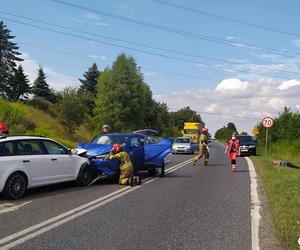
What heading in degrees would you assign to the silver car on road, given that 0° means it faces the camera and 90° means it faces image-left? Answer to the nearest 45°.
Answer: approximately 0°

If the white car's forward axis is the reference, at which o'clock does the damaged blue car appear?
The damaged blue car is roughly at 12 o'clock from the white car.

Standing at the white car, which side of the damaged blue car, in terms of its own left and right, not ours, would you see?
front

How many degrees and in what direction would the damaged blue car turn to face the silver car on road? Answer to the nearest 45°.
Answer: approximately 135° to its right

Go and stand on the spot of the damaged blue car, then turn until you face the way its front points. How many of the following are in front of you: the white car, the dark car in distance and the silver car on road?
1

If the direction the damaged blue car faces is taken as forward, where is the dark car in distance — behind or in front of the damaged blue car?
behind

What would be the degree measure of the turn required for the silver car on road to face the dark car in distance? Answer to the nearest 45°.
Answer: approximately 90° to its left

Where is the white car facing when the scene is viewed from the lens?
facing away from the viewer and to the right of the viewer

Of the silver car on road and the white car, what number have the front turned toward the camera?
1

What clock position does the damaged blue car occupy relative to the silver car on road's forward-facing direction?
The damaged blue car is roughly at 12 o'clock from the silver car on road.

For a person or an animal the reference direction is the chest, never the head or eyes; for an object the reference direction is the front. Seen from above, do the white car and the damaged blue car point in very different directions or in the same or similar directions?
very different directions
